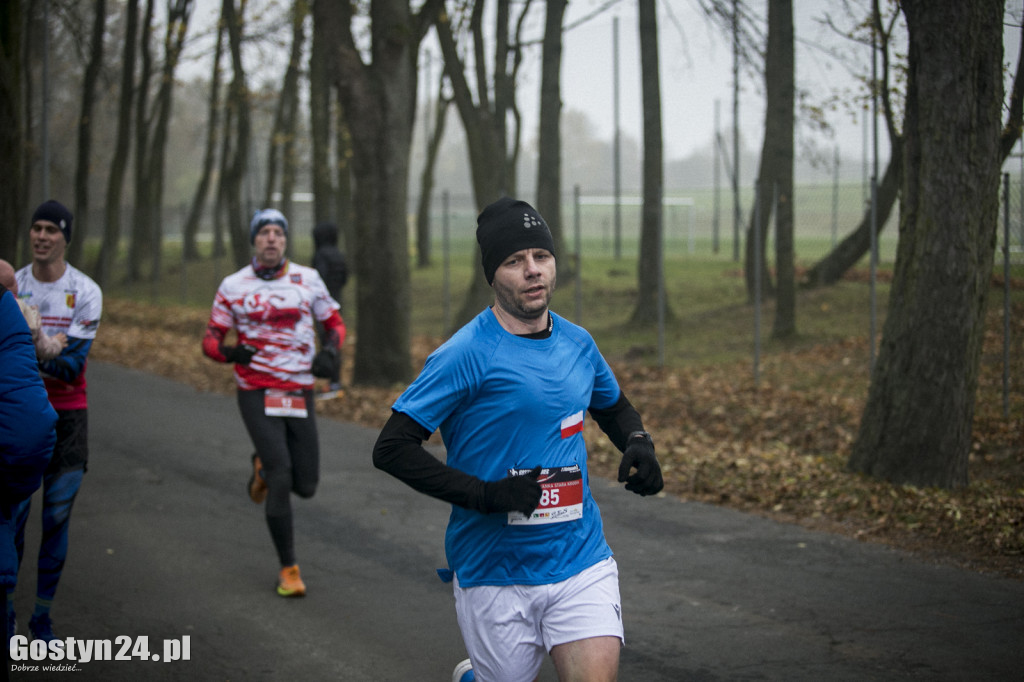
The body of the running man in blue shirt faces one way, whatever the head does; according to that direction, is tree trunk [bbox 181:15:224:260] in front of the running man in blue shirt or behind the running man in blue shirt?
behind

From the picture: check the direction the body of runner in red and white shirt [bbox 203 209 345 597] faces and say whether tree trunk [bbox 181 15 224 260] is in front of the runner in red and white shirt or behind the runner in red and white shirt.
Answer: behind

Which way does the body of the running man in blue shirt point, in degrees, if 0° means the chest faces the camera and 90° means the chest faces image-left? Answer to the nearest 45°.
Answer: approximately 315°

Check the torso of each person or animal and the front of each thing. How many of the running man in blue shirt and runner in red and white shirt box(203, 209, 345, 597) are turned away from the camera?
0

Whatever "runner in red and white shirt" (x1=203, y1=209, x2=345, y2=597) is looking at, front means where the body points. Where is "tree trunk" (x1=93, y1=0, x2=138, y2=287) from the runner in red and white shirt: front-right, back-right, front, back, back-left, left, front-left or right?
back

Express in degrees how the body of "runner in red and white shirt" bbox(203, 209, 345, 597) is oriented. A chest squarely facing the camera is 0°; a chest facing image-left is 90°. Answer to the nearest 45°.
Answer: approximately 0°

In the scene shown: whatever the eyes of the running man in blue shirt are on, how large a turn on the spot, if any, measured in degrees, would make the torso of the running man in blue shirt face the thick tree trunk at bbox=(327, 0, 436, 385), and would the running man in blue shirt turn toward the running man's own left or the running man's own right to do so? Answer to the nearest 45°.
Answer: approximately 135° to the running man's own left

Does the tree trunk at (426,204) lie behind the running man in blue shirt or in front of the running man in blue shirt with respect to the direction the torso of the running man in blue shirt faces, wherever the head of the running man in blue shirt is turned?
behind

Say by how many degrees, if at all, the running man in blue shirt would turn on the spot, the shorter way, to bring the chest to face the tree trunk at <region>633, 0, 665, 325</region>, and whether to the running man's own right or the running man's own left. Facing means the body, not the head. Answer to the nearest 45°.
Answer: approximately 135° to the running man's own left

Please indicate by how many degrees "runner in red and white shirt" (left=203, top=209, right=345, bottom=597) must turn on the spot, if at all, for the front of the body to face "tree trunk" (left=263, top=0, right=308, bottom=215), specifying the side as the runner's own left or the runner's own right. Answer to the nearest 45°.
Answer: approximately 180°

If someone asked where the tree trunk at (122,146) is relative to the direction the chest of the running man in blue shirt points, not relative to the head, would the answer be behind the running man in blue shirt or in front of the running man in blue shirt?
behind
